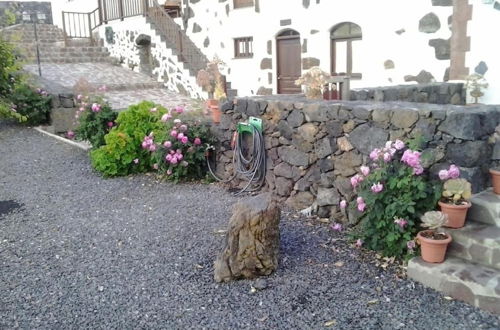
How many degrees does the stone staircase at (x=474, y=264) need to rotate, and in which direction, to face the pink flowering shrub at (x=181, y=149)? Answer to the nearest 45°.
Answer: approximately 90° to its right

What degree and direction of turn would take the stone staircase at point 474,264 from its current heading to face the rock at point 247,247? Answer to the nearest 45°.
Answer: approximately 45° to its right

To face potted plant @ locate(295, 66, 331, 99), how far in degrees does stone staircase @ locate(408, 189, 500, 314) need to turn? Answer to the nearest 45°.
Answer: approximately 90° to its right

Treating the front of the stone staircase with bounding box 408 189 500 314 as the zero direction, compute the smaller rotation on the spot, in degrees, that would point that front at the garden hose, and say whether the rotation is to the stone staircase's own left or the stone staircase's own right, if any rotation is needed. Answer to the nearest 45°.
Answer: approximately 90° to the stone staircase's own right

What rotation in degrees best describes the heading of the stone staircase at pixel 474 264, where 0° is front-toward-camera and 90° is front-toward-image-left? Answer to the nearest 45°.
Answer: approximately 45°

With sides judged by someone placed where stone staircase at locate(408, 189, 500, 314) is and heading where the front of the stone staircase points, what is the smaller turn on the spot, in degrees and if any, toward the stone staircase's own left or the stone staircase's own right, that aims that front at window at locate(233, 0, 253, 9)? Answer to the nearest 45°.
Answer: approximately 90° to the stone staircase's own right

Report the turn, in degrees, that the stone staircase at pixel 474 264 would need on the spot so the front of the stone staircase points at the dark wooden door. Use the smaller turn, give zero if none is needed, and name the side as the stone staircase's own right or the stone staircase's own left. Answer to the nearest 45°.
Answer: approximately 90° to the stone staircase's own right

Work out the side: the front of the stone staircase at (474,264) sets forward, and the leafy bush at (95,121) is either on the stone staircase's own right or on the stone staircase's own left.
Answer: on the stone staircase's own right

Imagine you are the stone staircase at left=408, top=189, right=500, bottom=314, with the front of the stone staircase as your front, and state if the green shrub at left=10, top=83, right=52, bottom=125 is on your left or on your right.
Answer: on your right

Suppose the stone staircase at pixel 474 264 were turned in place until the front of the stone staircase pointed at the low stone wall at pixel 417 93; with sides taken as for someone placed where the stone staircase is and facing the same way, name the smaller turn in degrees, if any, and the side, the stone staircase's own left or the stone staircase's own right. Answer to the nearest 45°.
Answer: approximately 135° to the stone staircase's own right

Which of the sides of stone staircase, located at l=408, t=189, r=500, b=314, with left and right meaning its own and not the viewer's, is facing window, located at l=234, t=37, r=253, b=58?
right
